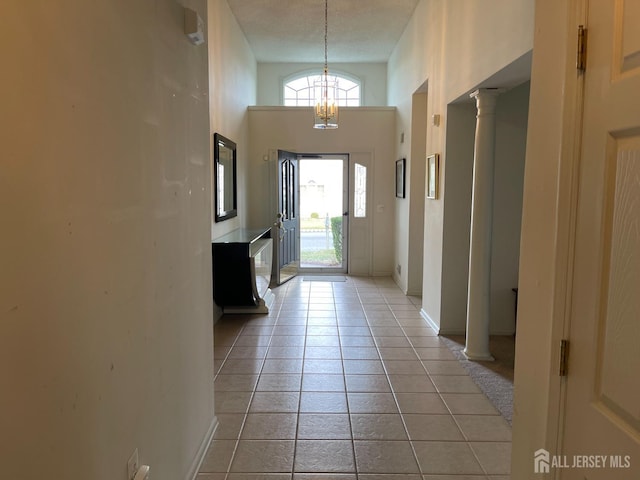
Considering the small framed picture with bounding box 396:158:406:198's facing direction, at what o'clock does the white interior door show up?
The white interior door is roughly at 9 o'clock from the small framed picture.

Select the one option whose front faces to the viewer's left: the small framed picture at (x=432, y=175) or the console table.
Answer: the small framed picture

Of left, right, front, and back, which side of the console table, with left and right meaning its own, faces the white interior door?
right

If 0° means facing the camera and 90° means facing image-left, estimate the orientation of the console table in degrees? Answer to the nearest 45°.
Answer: approximately 270°

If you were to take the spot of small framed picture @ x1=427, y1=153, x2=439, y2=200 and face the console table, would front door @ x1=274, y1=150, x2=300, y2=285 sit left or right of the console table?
right

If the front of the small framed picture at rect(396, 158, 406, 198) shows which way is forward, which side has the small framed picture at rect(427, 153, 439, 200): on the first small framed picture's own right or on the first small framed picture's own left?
on the first small framed picture's own left

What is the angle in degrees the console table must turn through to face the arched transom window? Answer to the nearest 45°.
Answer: approximately 90° to its left

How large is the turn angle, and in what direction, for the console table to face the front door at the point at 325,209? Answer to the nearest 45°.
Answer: approximately 45° to its left

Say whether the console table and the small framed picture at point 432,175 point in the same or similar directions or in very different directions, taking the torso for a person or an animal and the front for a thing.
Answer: very different directions

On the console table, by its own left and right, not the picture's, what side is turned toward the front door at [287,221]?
left

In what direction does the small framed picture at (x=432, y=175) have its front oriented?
to the viewer's left

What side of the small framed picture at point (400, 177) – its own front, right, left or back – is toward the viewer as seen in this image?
left
